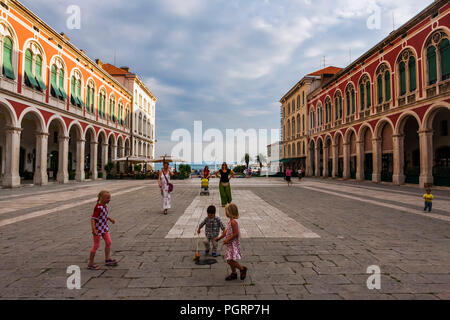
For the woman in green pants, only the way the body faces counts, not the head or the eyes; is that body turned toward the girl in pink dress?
yes

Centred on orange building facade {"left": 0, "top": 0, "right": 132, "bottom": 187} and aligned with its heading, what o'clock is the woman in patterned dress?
The woman in patterned dress is roughly at 1 o'clock from the orange building facade.

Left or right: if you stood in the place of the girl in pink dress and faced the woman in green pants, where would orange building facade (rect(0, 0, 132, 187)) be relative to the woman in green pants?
left

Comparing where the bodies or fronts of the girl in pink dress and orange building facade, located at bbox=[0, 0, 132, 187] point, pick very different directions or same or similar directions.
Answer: very different directions

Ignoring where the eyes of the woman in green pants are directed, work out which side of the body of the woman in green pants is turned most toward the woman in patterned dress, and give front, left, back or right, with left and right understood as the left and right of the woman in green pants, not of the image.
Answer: right
